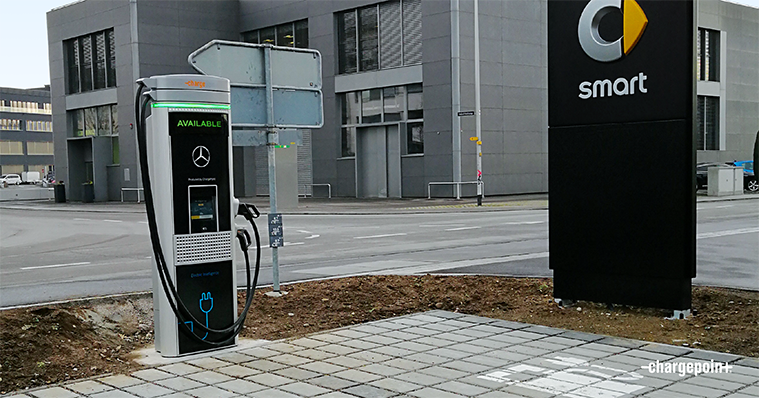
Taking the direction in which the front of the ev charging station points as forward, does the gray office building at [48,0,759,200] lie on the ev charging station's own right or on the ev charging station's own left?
on the ev charging station's own left

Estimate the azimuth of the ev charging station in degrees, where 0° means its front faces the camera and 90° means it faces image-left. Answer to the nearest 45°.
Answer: approximately 315°
